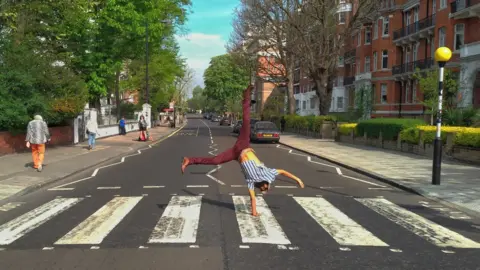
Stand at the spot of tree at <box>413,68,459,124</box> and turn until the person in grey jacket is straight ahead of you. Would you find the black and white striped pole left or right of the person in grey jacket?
left

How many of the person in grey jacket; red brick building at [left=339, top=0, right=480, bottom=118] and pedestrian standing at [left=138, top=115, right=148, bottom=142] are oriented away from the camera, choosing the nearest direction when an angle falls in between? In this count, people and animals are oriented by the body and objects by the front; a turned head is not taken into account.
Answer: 1

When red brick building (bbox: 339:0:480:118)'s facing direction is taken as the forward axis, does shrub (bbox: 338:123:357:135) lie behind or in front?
in front

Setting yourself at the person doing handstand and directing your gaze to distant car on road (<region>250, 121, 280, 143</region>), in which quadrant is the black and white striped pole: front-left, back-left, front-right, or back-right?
front-right

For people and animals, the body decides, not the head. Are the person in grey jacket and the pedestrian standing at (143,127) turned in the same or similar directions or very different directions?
very different directions

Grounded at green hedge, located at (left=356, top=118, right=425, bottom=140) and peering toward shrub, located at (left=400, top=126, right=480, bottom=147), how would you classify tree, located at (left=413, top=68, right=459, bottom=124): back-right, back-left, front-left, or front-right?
back-left

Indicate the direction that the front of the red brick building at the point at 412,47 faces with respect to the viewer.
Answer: facing the viewer and to the left of the viewer

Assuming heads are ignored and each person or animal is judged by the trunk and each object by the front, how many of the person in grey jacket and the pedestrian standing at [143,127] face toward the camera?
1
